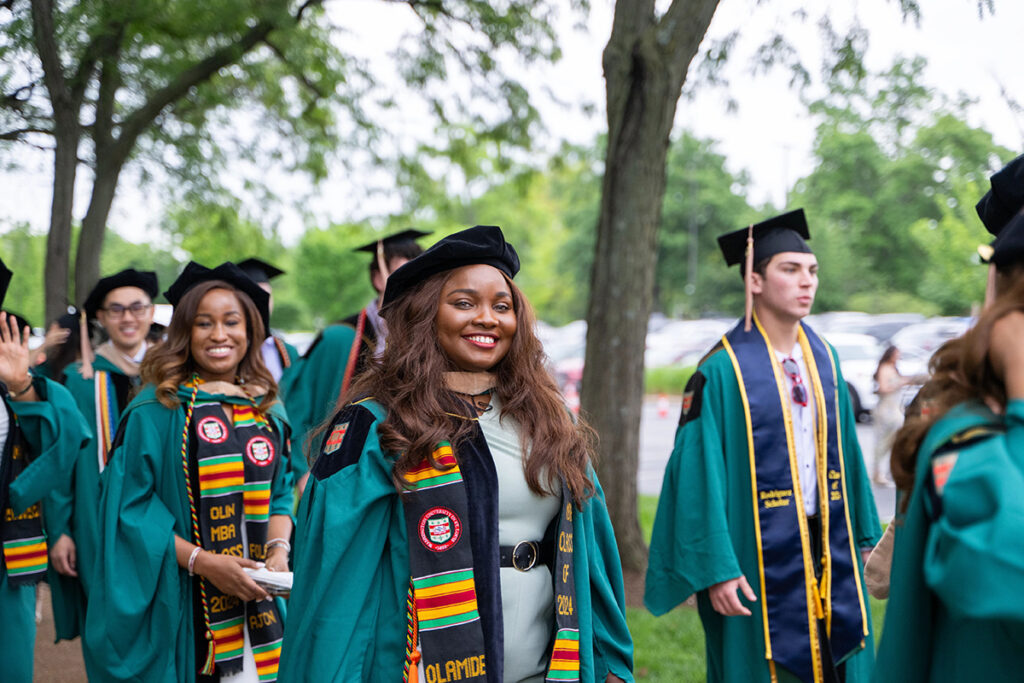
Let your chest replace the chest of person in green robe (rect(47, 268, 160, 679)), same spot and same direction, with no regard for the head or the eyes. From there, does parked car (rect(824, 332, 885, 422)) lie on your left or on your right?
on your left

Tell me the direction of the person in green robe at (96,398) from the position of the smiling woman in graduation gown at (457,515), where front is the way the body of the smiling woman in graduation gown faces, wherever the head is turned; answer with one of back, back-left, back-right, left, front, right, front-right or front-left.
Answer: back

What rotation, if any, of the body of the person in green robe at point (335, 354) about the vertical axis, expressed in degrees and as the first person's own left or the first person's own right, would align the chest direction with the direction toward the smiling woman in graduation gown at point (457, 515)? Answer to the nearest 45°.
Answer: approximately 90° to the first person's own right

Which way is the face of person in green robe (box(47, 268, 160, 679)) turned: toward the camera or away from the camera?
toward the camera

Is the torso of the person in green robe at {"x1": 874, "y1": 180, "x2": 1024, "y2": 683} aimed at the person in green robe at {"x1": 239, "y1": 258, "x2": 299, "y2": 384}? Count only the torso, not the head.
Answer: no

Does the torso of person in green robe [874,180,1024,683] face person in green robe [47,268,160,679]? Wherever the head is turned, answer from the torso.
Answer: no

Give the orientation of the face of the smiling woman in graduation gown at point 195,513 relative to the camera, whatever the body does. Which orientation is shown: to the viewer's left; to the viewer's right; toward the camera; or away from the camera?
toward the camera

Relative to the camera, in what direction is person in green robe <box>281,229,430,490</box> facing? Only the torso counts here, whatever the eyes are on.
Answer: to the viewer's right

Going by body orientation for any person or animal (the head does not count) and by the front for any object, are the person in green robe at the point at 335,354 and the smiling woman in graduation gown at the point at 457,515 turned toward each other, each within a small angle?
no

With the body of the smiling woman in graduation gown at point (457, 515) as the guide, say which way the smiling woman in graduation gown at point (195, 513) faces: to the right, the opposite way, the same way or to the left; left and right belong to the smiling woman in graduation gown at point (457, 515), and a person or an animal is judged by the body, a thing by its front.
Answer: the same way

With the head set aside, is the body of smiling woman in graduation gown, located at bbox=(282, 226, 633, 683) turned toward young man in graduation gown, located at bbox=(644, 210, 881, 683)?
no

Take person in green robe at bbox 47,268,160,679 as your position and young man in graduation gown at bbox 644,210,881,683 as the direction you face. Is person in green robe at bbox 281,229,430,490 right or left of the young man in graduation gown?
left

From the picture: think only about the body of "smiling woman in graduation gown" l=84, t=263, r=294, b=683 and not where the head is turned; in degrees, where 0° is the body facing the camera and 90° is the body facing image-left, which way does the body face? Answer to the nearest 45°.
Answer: approximately 315°

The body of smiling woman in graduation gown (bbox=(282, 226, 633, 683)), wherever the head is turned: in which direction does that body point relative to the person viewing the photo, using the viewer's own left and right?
facing the viewer and to the right of the viewer
